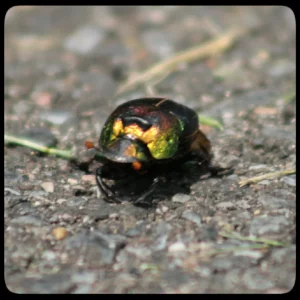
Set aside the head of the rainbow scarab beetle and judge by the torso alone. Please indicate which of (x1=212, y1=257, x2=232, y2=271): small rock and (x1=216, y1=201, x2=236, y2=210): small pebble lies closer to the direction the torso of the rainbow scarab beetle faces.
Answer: the small rock

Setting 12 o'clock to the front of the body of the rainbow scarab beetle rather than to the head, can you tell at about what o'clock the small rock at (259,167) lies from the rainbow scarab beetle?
The small rock is roughly at 7 o'clock from the rainbow scarab beetle.

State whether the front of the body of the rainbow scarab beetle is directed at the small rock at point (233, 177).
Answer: no

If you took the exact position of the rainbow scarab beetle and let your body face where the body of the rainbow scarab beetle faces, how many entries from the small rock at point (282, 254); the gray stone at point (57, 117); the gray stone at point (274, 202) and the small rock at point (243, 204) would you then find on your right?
1

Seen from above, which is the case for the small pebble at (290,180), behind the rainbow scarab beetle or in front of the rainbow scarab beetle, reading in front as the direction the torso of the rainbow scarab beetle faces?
behind

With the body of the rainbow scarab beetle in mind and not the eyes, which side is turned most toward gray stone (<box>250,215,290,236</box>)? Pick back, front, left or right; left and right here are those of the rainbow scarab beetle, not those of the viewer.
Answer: left

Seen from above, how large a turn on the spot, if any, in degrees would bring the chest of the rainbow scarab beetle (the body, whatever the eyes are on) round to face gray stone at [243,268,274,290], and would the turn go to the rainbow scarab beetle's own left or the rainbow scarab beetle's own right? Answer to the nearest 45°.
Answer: approximately 90° to the rainbow scarab beetle's own left

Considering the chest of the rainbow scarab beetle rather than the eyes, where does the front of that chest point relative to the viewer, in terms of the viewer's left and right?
facing the viewer and to the left of the viewer

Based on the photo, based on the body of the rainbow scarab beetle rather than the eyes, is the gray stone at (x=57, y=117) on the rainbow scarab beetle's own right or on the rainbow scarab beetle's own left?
on the rainbow scarab beetle's own right

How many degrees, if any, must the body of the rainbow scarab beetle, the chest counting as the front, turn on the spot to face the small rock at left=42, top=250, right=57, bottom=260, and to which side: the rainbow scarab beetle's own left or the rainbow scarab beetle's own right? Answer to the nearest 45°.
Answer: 0° — it already faces it

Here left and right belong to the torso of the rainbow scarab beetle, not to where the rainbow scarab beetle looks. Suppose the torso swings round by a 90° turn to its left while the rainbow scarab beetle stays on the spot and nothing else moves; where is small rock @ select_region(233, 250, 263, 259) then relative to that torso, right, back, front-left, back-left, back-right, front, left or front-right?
front

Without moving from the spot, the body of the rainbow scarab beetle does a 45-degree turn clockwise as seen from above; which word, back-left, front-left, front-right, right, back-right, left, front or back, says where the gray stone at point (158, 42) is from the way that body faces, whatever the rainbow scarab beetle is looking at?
right

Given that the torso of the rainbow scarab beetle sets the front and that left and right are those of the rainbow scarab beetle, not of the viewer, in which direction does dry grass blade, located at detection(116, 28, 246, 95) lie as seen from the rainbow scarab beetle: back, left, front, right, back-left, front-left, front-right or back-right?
back-right

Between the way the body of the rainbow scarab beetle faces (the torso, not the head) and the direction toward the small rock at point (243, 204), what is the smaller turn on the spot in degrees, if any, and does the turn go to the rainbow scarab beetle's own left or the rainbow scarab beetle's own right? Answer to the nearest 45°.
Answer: approximately 90° to the rainbow scarab beetle's own left
